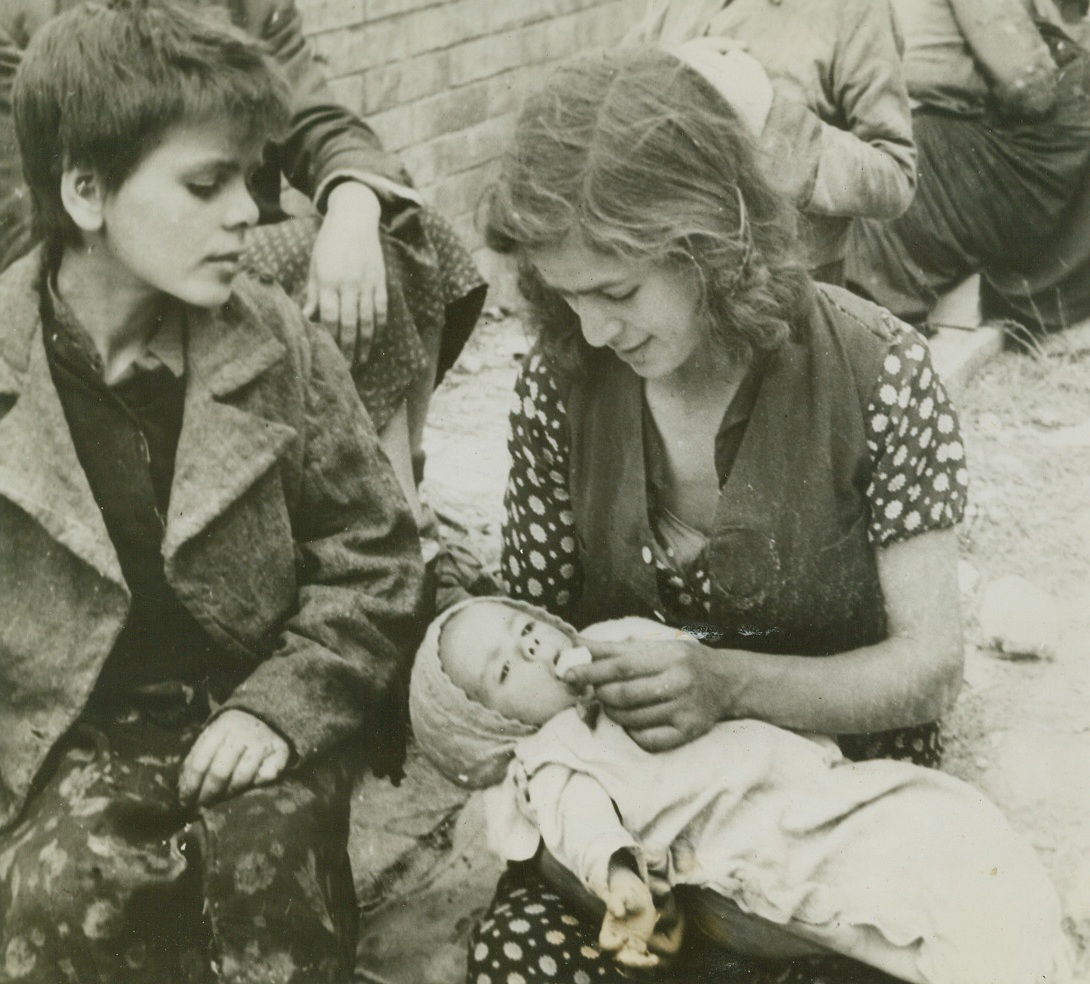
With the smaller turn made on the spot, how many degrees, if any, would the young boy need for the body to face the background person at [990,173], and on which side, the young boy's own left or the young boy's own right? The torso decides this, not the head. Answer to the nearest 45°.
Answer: approximately 135° to the young boy's own left

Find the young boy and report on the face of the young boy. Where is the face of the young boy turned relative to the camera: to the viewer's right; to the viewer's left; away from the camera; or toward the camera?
to the viewer's right

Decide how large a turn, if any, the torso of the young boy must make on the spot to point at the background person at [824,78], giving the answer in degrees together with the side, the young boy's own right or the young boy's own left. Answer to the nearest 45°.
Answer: approximately 135° to the young boy's own left

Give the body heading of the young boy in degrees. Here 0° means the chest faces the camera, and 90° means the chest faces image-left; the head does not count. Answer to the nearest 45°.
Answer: approximately 0°

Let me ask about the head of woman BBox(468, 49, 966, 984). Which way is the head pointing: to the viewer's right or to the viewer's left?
to the viewer's left
